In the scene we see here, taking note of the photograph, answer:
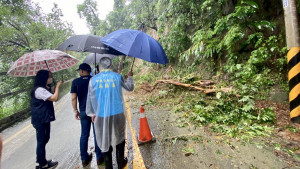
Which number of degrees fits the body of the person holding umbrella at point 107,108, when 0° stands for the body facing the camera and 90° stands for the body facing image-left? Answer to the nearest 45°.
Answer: approximately 180°

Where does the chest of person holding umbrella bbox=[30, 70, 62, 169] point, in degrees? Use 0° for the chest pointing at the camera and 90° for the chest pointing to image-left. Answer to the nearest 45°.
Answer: approximately 270°

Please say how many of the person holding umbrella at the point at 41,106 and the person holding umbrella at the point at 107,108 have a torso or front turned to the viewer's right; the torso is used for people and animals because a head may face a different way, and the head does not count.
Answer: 1

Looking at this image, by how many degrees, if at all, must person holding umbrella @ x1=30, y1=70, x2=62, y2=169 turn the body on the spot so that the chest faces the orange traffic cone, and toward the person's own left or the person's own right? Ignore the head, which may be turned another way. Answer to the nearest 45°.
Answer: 0° — they already face it

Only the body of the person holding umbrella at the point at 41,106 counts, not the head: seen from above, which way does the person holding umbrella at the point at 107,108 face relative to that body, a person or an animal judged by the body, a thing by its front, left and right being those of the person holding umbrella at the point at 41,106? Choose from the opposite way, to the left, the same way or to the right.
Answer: to the left

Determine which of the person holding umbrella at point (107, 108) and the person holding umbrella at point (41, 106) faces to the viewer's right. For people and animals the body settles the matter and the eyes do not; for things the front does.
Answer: the person holding umbrella at point (41, 106)

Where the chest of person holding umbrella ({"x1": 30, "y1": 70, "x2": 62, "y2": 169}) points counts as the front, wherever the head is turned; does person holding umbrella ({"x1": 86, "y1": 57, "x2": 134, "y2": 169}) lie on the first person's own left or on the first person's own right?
on the first person's own right

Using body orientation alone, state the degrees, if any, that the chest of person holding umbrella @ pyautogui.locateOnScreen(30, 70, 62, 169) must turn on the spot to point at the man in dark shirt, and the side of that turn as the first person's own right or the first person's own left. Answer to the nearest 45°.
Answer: approximately 45° to the first person's own right

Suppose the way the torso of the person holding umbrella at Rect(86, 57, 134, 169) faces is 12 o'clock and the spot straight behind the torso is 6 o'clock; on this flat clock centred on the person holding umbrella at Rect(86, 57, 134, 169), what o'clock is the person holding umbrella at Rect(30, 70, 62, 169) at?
the person holding umbrella at Rect(30, 70, 62, 169) is roughly at 10 o'clock from the person holding umbrella at Rect(86, 57, 134, 169).
